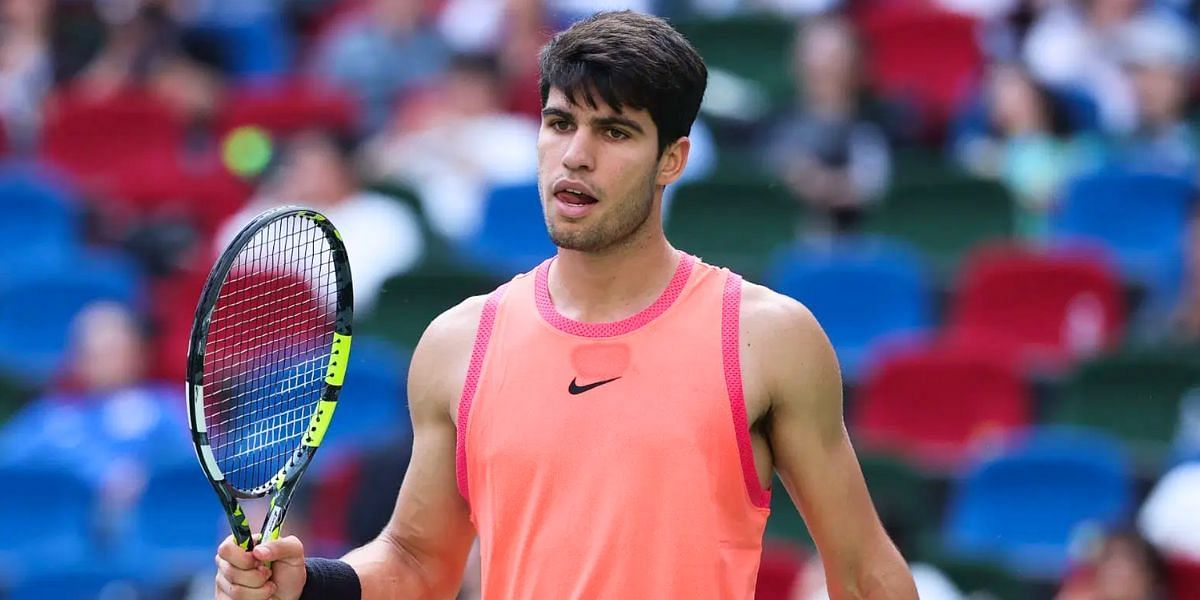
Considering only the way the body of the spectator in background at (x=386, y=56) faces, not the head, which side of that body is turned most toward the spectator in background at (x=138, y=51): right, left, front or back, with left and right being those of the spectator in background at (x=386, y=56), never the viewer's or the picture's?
right

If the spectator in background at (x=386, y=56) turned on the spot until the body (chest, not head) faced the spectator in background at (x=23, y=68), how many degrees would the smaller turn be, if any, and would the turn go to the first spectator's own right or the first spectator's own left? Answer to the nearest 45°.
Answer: approximately 90° to the first spectator's own right

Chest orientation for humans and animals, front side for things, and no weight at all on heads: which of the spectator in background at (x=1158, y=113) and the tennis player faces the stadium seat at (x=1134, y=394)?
the spectator in background

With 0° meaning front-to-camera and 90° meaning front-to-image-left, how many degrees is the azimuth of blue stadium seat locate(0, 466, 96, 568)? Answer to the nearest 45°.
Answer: approximately 0°

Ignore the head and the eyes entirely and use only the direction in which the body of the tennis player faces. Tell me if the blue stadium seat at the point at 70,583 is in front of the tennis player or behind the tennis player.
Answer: behind

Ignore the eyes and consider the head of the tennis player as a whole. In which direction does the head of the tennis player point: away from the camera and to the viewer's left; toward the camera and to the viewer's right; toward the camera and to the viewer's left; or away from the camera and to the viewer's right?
toward the camera and to the viewer's left

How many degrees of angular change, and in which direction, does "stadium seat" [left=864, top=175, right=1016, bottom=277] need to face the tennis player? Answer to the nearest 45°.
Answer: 0° — it already faces them

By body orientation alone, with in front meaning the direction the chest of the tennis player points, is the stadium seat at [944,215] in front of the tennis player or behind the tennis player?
behind

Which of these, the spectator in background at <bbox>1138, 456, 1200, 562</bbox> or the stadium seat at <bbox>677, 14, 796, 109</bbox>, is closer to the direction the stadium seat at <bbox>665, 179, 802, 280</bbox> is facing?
the spectator in background

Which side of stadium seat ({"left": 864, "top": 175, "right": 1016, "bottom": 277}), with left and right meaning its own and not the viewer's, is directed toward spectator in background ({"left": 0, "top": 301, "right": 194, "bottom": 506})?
right
